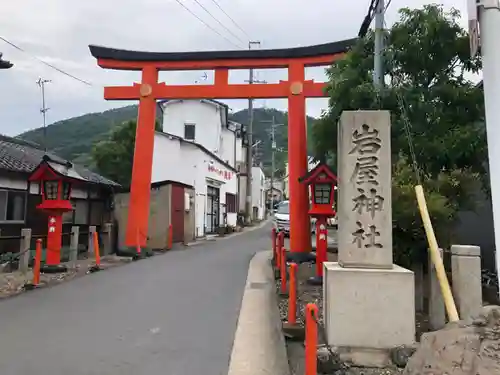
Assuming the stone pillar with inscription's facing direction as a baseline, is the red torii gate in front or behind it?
behind

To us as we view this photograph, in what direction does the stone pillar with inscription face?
facing the viewer

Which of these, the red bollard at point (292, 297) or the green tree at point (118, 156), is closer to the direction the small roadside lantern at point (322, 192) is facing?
the red bollard

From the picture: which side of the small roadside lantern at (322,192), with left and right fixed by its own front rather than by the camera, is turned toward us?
front

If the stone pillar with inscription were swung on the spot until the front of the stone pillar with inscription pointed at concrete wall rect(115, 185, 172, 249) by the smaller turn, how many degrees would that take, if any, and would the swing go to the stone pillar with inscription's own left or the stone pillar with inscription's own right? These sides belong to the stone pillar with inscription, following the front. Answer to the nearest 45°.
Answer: approximately 135° to the stone pillar with inscription's own right

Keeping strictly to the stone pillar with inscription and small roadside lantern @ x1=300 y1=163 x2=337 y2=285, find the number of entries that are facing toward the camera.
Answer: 2

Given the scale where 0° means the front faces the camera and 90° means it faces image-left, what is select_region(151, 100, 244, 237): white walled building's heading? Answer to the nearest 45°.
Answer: approximately 315°

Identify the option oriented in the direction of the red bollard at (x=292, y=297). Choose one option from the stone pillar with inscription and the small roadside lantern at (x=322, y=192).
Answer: the small roadside lantern

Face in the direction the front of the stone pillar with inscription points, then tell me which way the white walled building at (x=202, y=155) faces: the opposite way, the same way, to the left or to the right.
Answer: to the left

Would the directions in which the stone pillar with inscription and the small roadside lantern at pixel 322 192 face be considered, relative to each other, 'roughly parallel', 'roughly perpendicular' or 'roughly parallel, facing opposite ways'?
roughly parallel

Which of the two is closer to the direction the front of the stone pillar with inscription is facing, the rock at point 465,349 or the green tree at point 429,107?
the rock

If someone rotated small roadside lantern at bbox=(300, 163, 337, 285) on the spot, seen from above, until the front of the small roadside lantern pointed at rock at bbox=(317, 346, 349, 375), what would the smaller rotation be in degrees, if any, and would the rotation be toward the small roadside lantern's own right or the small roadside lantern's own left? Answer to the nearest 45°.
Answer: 0° — it already faces it
